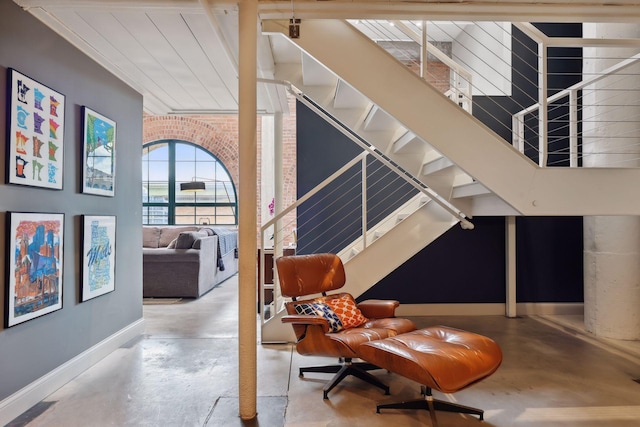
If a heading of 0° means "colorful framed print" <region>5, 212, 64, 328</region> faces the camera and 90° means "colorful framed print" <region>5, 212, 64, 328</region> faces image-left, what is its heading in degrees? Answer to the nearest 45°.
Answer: approximately 315°

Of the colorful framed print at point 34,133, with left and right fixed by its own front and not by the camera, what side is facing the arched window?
left

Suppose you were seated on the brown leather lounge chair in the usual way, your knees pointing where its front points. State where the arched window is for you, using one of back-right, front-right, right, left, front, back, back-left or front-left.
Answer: back

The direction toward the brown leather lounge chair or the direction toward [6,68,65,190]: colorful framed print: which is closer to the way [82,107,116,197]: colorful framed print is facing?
the brown leather lounge chair

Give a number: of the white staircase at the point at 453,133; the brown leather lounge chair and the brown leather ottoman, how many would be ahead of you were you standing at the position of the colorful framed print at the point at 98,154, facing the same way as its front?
3

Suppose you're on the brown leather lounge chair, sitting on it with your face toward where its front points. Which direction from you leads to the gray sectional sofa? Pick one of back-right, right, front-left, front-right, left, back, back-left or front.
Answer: back
